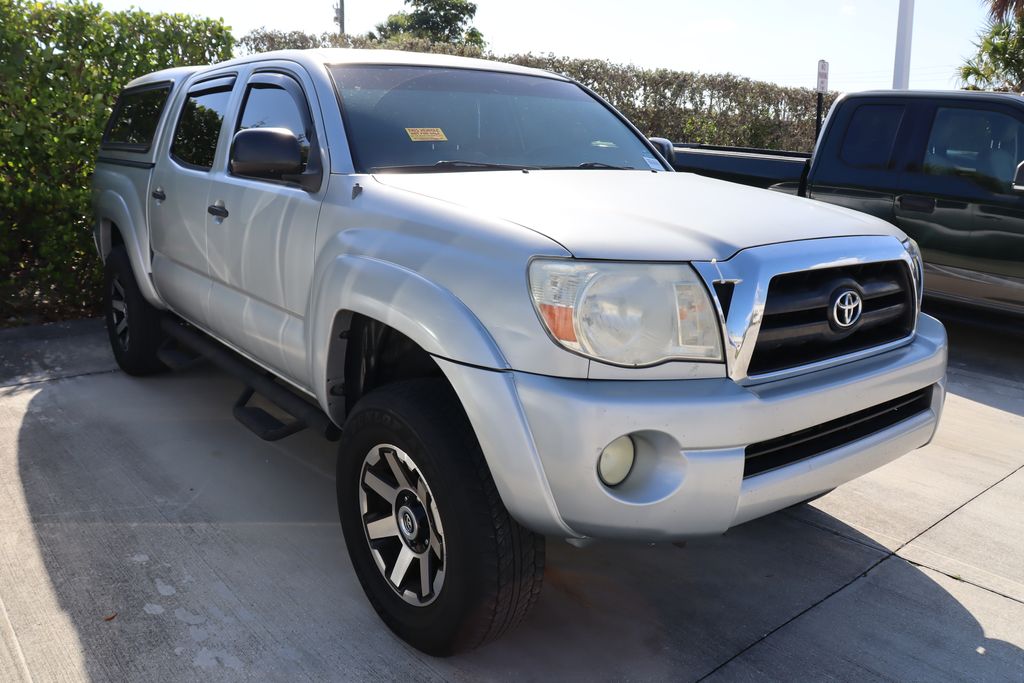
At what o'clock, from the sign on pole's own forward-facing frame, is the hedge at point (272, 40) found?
The hedge is roughly at 3 o'clock from the sign on pole.

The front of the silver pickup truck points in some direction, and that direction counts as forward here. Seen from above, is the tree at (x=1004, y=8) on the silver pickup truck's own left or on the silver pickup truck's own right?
on the silver pickup truck's own left

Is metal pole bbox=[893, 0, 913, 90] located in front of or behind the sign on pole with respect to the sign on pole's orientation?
behind

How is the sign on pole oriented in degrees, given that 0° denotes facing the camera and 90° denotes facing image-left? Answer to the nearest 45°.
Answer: approximately 0°

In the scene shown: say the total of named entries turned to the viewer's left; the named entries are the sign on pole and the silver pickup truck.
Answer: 0

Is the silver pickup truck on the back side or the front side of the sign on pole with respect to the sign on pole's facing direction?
on the front side

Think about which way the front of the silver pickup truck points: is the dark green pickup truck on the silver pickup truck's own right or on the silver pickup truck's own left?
on the silver pickup truck's own left

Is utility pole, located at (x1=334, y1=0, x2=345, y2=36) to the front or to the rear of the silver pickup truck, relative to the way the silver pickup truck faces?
to the rear

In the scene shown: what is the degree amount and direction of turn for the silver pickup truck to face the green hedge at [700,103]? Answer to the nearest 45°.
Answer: approximately 135° to its left

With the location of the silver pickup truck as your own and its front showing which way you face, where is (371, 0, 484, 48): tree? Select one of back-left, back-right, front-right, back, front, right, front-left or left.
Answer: back-left

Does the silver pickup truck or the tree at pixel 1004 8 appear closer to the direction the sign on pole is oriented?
the silver pickup truck

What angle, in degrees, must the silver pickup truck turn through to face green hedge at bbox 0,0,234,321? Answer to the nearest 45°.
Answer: approximately 180°

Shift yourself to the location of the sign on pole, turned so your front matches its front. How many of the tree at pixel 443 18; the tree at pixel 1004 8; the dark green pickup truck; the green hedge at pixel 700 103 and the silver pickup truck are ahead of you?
2

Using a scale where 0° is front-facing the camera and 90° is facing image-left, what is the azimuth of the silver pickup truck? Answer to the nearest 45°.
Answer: approximately 315°
